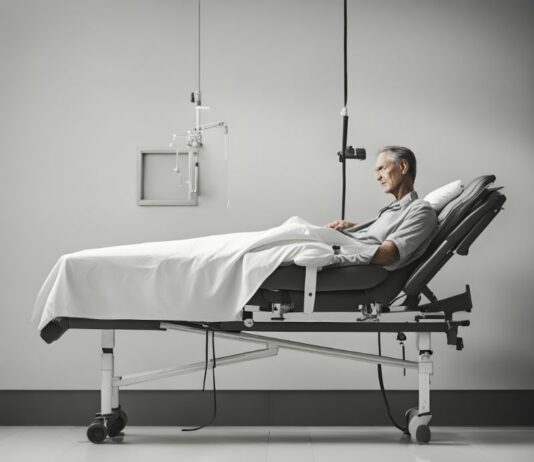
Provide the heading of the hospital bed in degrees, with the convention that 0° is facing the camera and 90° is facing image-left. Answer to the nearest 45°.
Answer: approximately 90°

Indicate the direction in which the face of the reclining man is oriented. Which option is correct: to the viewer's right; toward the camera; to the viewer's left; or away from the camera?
to the viewer's left

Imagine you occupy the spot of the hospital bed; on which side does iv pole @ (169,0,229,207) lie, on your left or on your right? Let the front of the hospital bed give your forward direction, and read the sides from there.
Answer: on your right
